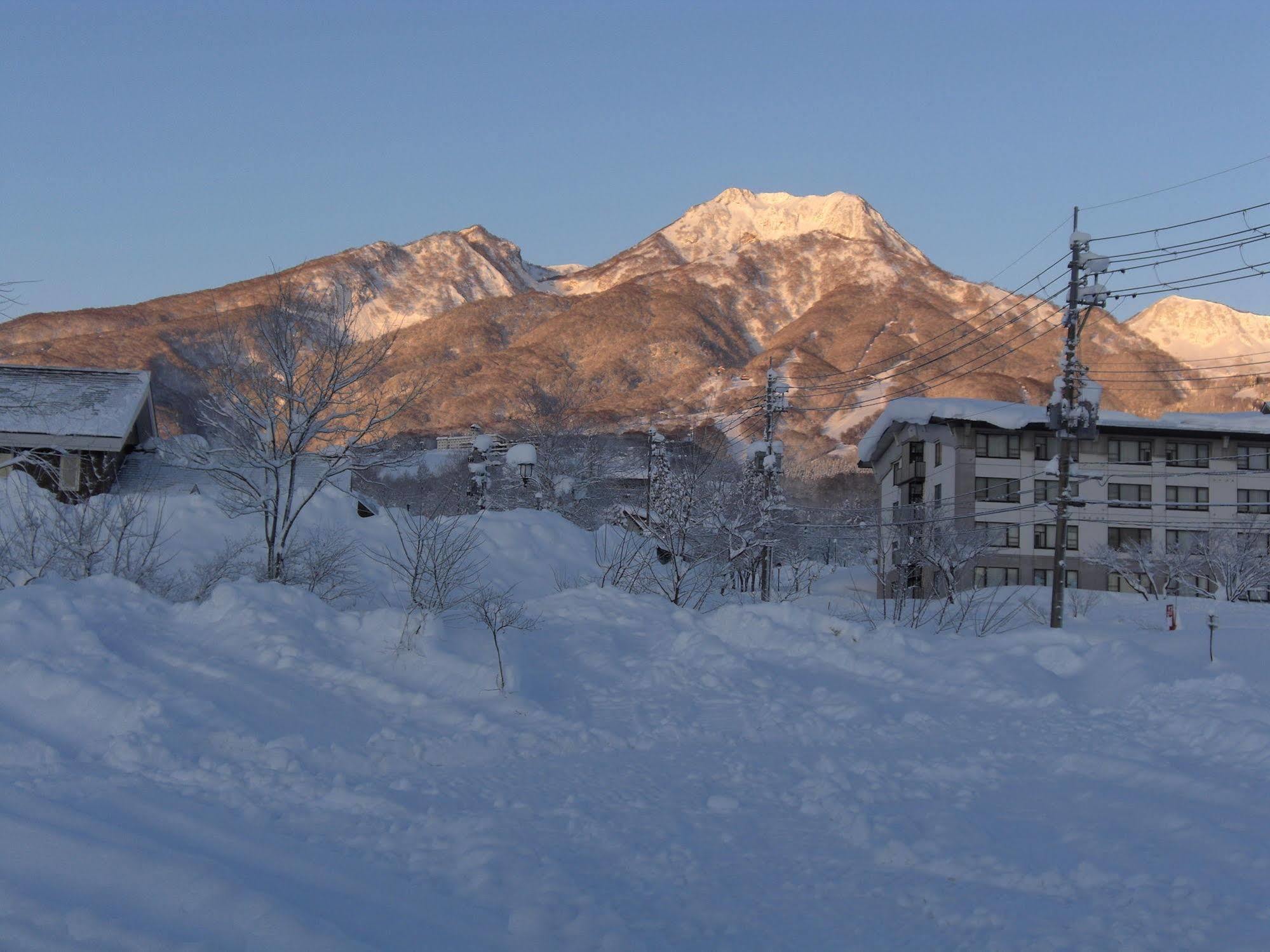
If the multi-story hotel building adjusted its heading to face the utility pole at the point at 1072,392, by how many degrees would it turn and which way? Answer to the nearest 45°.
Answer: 0° — it already faces it

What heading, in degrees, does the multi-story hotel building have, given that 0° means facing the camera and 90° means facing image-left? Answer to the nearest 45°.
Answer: approximately 0°
